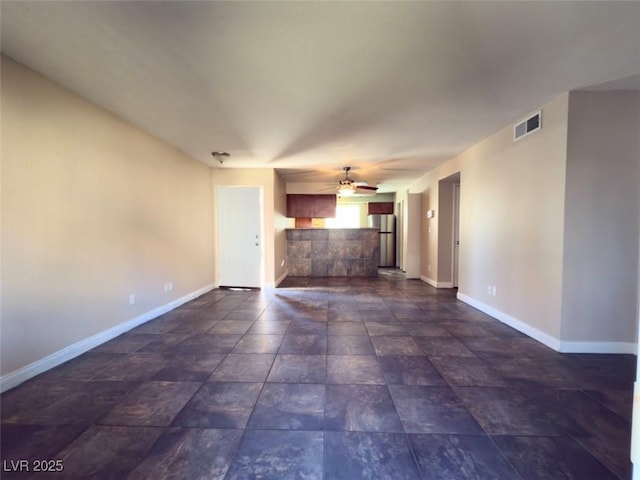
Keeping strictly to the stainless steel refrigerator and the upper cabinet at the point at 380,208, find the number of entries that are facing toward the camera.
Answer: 2

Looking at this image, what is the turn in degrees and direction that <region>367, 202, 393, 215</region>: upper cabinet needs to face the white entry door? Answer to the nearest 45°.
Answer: approximately 45° to its right

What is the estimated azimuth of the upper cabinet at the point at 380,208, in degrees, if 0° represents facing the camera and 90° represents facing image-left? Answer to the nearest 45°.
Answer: approximately 0°

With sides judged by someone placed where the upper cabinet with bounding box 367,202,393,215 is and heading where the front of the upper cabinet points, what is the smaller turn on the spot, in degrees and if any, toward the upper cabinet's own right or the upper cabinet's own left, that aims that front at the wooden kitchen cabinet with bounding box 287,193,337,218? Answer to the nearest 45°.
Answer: approximately 45° to the upper cabinet's own right
